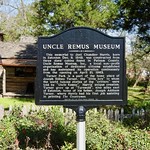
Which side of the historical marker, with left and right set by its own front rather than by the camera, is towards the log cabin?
back

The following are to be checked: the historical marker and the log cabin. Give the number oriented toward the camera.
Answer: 2

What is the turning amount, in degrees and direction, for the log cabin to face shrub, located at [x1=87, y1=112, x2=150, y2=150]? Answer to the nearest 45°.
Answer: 0° — it already faces it

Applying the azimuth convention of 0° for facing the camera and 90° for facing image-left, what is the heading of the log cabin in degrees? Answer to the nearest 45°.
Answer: approximately 0°

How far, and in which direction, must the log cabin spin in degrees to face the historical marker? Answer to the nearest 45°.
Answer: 0° — it already faces it
